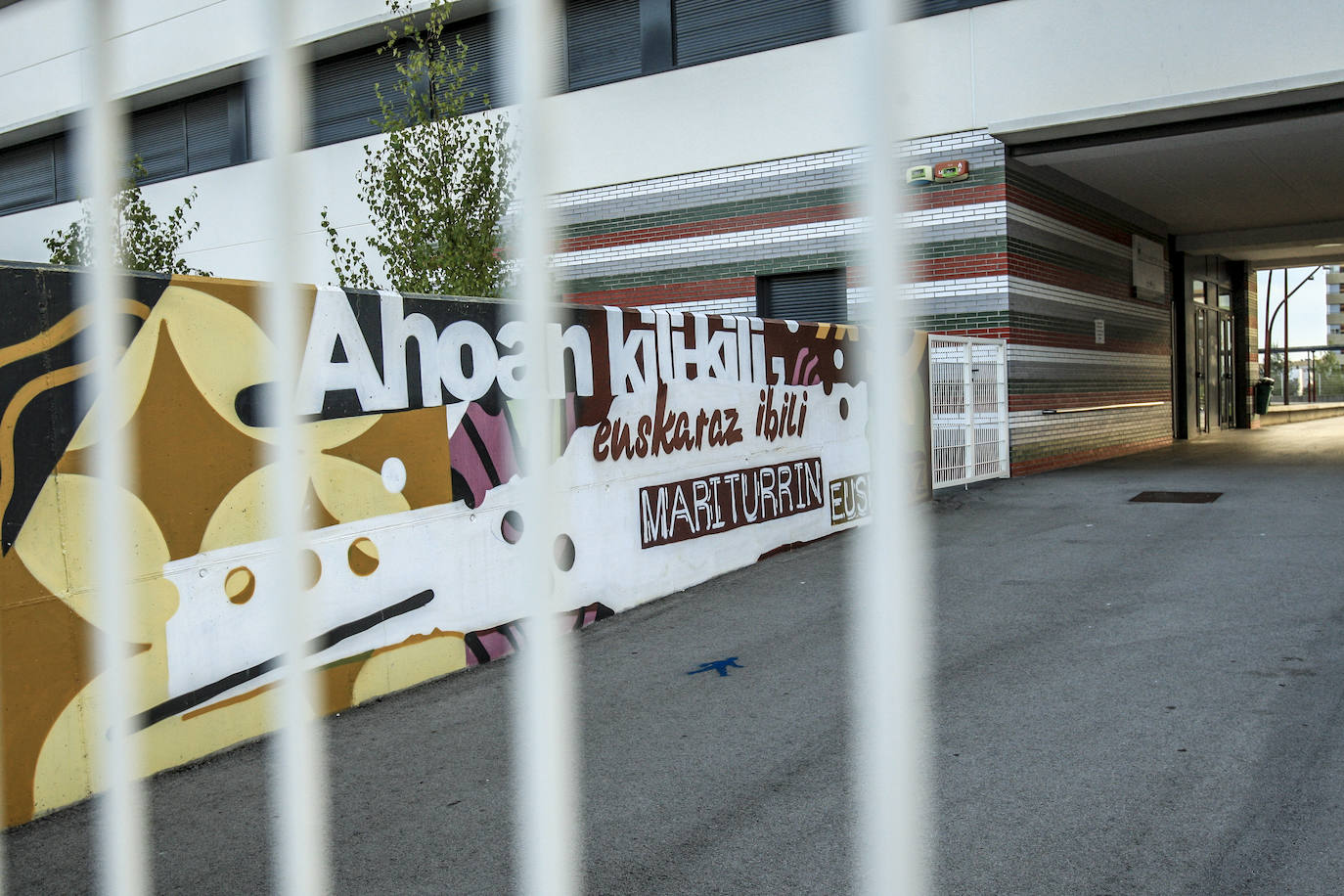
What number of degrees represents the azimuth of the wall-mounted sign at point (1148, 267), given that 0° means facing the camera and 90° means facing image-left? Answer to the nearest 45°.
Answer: approximately 315°

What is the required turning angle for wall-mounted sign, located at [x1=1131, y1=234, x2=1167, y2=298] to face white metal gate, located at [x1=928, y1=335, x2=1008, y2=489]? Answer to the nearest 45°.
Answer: approximately 45° to its right

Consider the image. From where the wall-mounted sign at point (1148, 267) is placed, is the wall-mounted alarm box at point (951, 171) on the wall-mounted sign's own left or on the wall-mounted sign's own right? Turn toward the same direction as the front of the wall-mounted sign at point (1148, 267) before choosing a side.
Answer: on the wall-mounted sign's own right

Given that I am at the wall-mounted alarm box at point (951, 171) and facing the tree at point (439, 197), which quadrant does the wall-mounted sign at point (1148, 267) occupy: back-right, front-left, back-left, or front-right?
back-right

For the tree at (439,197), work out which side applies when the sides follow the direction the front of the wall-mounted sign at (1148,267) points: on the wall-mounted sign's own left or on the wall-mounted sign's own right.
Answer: on the wall-mounted sign's own right

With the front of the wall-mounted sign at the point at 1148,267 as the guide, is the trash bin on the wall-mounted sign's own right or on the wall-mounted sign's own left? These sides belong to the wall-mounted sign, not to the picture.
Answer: on the wall-mounted sign's own left
